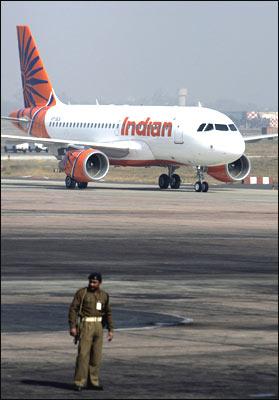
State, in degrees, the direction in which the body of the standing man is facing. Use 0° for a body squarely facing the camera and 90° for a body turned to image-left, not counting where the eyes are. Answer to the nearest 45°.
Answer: approximately 0°
